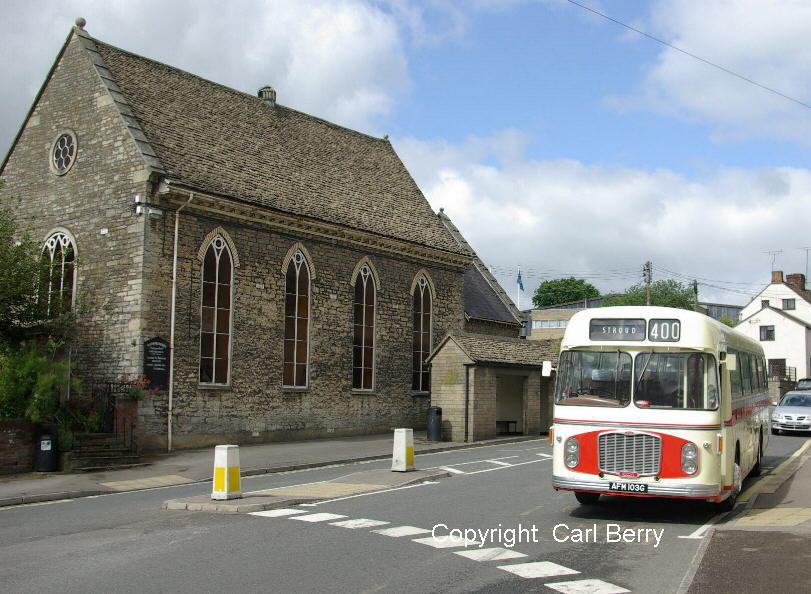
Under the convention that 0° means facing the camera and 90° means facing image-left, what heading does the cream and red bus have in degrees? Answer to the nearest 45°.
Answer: approximately 0°

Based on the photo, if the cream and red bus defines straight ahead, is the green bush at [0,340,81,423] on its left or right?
on its right

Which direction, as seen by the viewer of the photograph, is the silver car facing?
facing the viewer and to the left of the viewer

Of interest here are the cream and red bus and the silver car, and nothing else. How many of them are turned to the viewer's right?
0

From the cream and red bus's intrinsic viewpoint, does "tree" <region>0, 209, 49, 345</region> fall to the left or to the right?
on its right

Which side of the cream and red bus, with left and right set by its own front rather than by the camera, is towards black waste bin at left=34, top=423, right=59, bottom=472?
right

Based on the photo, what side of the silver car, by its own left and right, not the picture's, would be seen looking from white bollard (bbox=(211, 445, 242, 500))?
front

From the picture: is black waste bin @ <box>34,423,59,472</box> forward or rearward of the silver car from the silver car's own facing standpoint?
forward

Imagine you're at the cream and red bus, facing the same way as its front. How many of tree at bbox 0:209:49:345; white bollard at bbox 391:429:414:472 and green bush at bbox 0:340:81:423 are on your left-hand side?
0

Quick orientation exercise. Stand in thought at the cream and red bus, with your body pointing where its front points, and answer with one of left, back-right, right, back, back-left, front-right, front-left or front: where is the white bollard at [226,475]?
right

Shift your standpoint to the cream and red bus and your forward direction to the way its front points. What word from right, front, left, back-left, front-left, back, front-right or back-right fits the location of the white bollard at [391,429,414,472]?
back-right

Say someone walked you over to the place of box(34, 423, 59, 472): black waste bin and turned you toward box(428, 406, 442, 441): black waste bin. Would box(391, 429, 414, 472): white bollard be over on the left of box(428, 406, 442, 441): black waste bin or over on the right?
right
